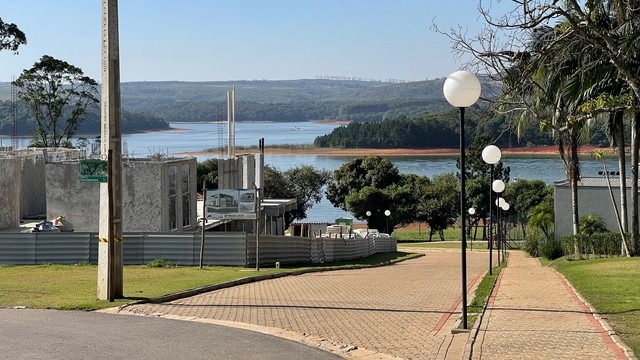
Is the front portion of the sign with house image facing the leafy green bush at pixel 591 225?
no

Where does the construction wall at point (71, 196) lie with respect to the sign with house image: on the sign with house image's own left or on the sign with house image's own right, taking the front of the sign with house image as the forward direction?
on the sign with house image's own right

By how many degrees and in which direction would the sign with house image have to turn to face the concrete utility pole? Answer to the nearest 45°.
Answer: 0° — it already faces it

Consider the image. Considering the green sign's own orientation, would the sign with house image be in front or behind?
behind

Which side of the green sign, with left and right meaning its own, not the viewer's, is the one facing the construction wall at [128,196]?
back

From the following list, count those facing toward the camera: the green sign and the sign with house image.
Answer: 2

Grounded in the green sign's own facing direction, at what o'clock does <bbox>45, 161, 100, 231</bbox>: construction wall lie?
The construction wall is roughly at 6 o'clock from the green sign.

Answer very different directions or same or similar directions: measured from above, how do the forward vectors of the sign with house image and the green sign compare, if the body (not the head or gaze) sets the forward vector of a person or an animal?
same or similar directions

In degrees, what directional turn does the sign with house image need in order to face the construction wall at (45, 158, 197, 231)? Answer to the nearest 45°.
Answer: approximately 135° to its right

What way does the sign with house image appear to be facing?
toward the camera

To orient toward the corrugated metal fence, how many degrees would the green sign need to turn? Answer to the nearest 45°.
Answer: approximately 180°

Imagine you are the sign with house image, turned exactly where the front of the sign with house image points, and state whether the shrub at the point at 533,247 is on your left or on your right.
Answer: on your left
